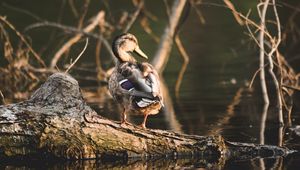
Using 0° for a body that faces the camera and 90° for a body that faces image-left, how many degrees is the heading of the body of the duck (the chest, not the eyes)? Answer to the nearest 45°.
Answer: approximately 135°

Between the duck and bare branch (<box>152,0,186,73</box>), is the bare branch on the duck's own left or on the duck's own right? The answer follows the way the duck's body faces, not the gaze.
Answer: on the duck's own right

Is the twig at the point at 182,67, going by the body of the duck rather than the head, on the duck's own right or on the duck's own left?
on the duck's own right
